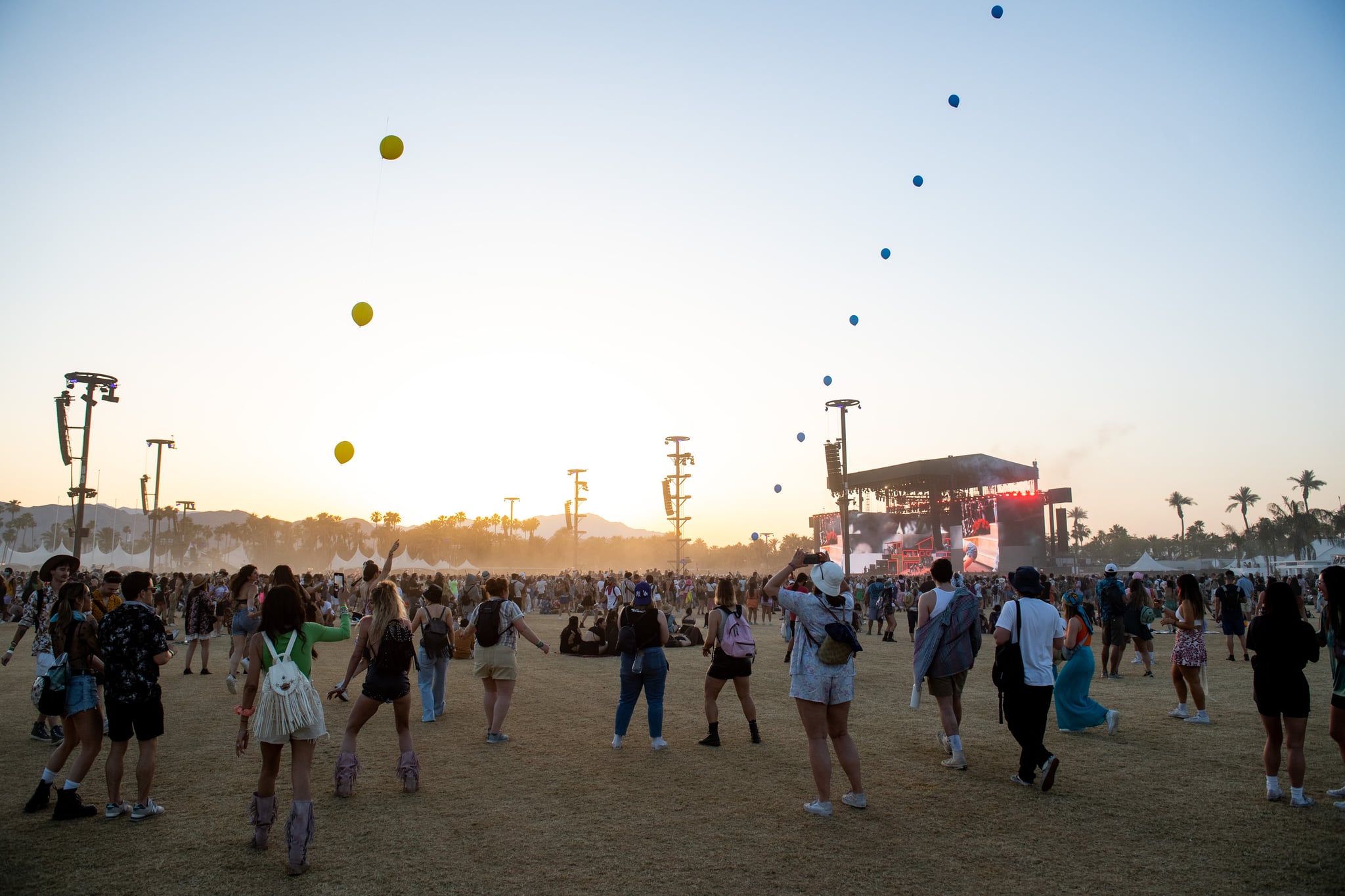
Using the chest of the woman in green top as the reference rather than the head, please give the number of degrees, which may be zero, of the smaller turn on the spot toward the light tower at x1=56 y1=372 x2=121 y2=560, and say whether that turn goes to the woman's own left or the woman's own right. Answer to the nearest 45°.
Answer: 0° — they already face it

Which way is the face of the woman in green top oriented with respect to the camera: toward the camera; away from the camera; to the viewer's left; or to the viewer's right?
away from the camera

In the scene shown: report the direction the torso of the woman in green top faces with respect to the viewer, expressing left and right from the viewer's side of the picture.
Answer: facing away from the viewer
